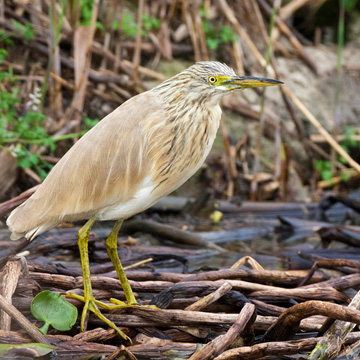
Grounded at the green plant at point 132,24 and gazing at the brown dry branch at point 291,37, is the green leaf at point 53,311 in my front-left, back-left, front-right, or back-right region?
back-right

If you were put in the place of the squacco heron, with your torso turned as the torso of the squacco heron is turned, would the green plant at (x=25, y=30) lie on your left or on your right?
on your left

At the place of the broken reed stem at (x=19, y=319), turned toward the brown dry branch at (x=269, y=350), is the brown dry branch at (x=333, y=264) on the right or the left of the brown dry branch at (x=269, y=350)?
left

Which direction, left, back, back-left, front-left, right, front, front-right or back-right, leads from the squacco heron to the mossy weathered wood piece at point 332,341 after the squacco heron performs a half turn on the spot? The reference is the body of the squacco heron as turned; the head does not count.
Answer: back-left

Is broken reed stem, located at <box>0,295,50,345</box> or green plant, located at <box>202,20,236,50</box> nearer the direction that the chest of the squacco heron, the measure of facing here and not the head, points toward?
the green plant

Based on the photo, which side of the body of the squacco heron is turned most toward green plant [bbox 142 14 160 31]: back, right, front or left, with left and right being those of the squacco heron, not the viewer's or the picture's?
left

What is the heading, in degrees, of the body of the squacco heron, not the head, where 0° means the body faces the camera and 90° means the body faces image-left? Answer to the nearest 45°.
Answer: approximately 270°

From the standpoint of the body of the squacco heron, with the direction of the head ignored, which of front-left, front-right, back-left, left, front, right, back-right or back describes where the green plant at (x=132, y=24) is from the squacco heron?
left

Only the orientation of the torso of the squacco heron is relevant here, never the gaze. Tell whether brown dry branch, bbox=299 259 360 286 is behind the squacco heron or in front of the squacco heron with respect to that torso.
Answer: in front

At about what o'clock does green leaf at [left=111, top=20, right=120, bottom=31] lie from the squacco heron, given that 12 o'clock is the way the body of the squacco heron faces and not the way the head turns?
The green leaf is roughly at 9 o'clock from the squacco heron.

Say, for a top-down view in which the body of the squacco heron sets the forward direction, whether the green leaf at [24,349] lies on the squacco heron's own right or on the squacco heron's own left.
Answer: on the squacco heron's own right

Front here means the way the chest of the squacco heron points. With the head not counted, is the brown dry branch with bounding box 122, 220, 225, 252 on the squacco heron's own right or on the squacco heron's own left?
on the squacco heron's own left

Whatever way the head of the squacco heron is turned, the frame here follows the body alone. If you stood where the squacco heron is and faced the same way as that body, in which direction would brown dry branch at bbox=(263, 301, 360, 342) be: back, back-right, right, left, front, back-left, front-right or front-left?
front-right
